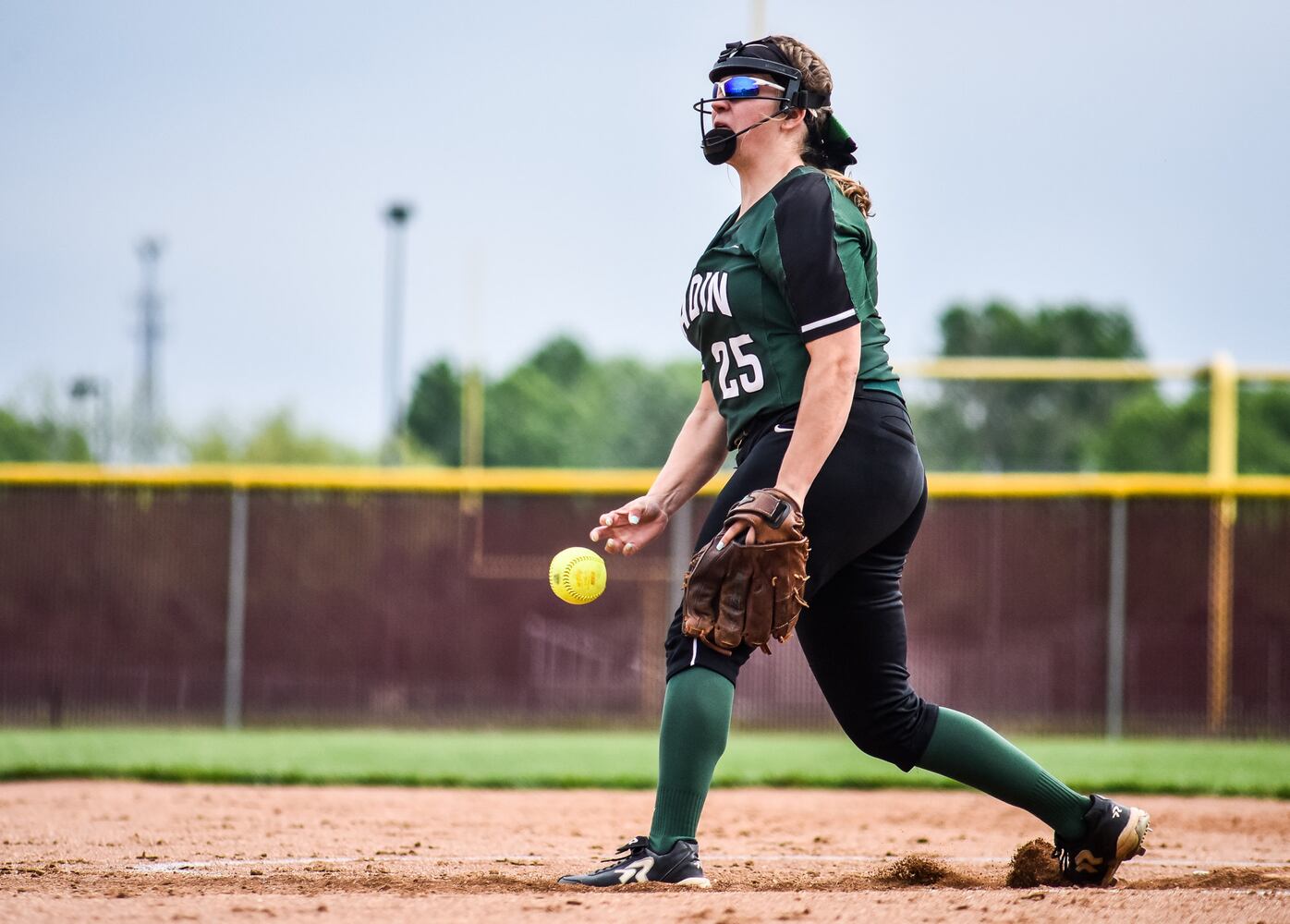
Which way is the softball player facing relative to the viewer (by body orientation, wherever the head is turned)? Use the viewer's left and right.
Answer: facing to the left of the viewer

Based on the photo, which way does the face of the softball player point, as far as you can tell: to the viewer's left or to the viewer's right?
to the viewer's left

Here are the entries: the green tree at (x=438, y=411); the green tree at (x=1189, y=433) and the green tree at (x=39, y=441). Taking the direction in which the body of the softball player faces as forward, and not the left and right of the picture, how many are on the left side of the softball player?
0

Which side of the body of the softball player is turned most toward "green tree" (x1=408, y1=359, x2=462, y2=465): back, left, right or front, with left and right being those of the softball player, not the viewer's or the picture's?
right

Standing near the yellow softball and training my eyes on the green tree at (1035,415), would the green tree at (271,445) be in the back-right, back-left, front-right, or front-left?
front-left

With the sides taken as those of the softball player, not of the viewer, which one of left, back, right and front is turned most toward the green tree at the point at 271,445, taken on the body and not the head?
right

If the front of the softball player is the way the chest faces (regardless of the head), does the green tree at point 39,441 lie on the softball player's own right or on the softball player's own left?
on the softball player's own right

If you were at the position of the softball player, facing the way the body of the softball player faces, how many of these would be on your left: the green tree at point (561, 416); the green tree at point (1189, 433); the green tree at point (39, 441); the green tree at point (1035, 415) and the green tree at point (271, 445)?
0

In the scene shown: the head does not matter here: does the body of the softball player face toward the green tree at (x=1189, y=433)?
no

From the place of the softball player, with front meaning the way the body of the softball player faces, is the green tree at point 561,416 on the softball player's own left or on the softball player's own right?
on the softball player's own right

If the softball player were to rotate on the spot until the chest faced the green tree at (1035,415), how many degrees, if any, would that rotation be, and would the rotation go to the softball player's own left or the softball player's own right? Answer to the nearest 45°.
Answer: approximately 90° to the softball player's own right

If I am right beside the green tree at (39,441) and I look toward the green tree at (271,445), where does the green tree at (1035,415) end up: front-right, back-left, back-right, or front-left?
front-right
